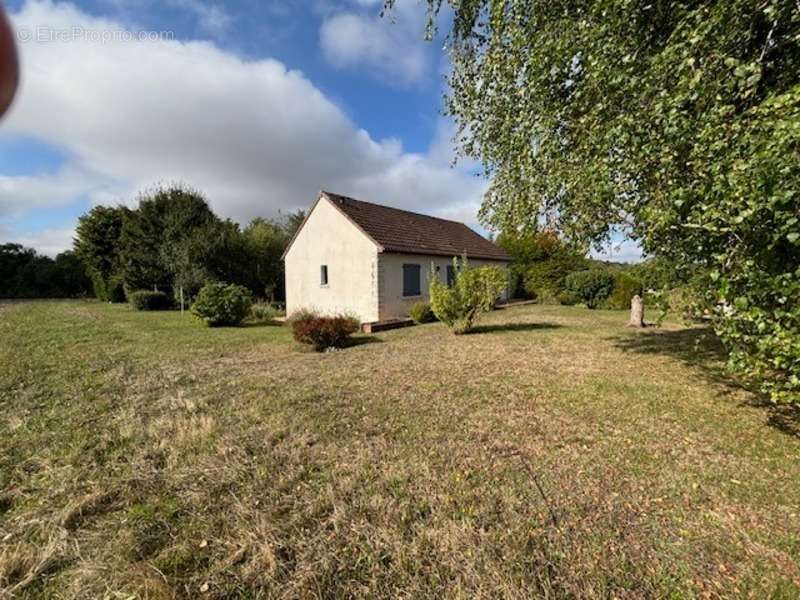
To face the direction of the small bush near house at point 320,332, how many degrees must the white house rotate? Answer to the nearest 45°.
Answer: approximately 45° to its right

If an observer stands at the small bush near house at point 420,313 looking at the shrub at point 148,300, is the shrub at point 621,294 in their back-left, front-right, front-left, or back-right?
back-right

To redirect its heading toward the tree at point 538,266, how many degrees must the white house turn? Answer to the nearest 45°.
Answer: approximately 90° to its left

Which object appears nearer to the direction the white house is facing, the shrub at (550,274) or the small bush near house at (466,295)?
the small bush near house

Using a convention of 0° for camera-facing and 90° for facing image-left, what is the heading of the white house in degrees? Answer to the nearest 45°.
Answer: approximately 315°

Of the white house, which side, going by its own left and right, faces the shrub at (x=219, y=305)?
right

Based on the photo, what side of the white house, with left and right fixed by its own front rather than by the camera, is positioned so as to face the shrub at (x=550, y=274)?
left

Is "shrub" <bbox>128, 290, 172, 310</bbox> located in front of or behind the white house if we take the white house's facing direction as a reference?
behind

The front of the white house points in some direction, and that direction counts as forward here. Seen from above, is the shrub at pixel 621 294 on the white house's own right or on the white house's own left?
on the white house's own left

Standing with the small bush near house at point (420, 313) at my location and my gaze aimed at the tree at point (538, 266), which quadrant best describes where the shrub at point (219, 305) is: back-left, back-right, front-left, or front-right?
back-left

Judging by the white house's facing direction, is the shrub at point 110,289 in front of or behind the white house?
behind

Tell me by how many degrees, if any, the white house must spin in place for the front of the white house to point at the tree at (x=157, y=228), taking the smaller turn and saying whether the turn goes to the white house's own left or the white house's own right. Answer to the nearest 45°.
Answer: approximately 180°

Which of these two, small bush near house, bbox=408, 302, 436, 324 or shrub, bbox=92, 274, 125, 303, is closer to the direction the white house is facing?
the small bush near house

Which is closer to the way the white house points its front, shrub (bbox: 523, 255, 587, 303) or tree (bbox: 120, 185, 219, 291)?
the shrub
